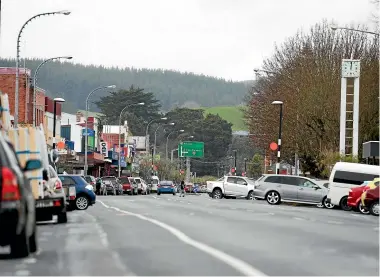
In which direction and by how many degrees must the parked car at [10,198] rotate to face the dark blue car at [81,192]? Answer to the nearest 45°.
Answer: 0° — it already faces it

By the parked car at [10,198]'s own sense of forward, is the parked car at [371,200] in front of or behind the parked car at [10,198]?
in front

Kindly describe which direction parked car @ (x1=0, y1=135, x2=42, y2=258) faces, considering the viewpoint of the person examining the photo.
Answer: facing away from the viewer

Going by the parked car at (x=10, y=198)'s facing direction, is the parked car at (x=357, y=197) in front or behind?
in front
